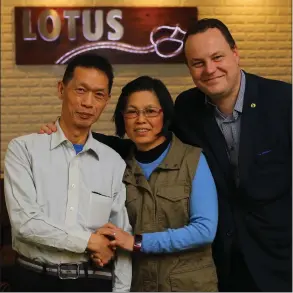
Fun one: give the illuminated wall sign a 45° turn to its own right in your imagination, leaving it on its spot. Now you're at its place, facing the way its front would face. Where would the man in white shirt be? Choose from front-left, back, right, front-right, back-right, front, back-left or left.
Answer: front-left

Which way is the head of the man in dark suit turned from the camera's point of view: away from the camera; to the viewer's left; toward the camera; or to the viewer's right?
toward the camera

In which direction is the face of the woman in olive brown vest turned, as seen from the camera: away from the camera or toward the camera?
toward the camera

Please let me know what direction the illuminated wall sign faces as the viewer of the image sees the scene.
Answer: facing the viewer

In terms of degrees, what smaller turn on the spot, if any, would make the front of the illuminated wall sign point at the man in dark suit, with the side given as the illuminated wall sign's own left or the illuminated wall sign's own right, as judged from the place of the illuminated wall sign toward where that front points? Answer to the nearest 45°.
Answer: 0° — it already faces them

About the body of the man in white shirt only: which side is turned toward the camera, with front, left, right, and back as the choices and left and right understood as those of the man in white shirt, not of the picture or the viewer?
front

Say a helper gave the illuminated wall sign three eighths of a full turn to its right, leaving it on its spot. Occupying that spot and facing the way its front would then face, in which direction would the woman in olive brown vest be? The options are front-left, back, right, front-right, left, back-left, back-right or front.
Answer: back-left

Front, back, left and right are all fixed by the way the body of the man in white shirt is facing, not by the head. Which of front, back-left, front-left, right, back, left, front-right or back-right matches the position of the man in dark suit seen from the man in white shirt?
left

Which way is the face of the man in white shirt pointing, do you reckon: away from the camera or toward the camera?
toward the camera
